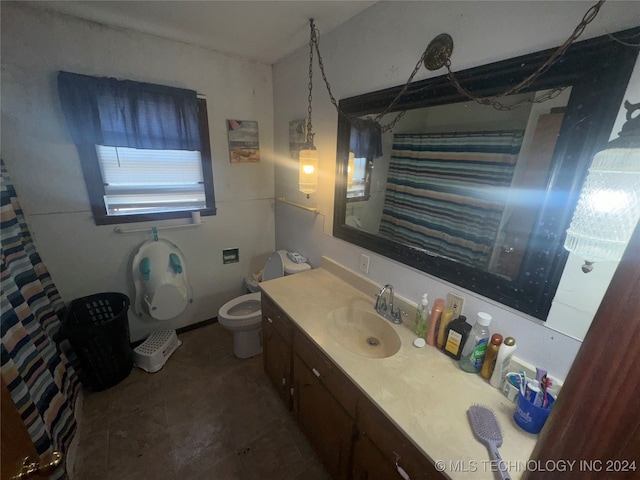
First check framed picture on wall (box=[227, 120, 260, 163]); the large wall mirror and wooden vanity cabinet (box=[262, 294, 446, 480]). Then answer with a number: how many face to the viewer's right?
0

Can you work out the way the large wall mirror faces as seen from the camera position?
facing the viewer and to the left of the viewer

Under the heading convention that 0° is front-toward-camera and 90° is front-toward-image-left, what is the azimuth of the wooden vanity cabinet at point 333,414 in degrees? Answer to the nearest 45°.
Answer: approximately 45°

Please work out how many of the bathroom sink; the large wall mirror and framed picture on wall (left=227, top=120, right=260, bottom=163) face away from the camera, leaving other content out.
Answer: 0

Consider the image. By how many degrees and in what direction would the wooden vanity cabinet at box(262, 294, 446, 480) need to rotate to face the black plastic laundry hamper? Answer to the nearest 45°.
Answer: approximately 45° to its right

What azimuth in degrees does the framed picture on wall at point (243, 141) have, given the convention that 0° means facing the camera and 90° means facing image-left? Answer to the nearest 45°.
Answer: approximately 0°

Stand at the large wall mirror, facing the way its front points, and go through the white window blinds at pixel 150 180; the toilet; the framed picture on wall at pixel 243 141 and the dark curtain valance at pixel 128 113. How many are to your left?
0

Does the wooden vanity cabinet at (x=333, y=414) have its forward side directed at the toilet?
no

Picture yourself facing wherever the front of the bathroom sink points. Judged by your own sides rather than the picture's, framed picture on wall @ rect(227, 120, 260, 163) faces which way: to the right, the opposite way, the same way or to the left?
to the left

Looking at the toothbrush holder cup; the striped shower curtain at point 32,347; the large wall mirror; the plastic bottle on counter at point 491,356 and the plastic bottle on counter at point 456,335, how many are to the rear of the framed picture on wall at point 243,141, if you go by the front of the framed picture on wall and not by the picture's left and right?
0

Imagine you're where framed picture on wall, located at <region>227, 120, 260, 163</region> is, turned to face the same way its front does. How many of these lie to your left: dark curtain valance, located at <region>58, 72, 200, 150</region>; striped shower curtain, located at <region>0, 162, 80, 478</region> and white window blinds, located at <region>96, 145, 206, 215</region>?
0

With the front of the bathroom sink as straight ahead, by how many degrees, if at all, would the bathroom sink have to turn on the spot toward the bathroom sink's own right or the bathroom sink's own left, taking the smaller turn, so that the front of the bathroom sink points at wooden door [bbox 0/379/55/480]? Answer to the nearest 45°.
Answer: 0° — it already faces it

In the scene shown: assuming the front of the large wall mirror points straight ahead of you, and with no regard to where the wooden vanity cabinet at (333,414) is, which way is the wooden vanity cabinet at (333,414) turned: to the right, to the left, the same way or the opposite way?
the same way

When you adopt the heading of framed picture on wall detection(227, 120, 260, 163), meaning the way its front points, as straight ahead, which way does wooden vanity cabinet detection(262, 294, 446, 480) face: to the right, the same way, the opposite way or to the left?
to the right
